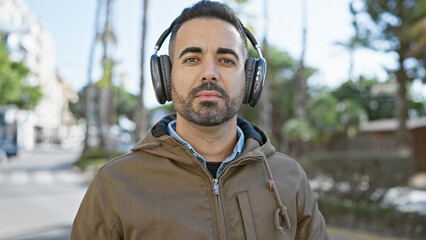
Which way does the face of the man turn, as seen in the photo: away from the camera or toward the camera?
toward the camera

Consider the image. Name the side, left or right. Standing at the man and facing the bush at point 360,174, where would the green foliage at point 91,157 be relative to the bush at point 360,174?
left

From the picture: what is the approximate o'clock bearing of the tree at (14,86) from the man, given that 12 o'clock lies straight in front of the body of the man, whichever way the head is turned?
The tree is roughly at 5 o'clock from the man.

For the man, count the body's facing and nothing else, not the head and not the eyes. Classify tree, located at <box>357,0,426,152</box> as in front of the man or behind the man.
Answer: behind

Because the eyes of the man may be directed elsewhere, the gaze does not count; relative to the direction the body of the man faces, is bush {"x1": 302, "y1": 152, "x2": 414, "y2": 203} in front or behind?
behind

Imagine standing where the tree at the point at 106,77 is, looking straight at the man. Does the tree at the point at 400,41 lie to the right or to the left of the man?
left

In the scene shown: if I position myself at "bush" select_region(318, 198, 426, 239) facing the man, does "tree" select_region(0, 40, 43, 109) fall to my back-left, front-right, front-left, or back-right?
back-right

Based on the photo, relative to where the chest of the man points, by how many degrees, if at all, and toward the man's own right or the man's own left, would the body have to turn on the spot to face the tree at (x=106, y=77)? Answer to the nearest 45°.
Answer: approximately 180°

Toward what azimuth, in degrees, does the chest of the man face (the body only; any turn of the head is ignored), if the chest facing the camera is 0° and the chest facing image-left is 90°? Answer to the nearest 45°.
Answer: approximately 0°

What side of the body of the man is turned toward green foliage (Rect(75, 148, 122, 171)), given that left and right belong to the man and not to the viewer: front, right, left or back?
back

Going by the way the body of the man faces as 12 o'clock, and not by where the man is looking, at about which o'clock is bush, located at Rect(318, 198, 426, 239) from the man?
The bush is roughly at 7 o'clock from the man.

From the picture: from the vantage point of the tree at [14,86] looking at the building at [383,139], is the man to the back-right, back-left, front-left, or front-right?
front-right

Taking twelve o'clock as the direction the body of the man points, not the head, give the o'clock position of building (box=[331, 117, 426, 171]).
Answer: The building is roughly at 7 o'clock from the man.
